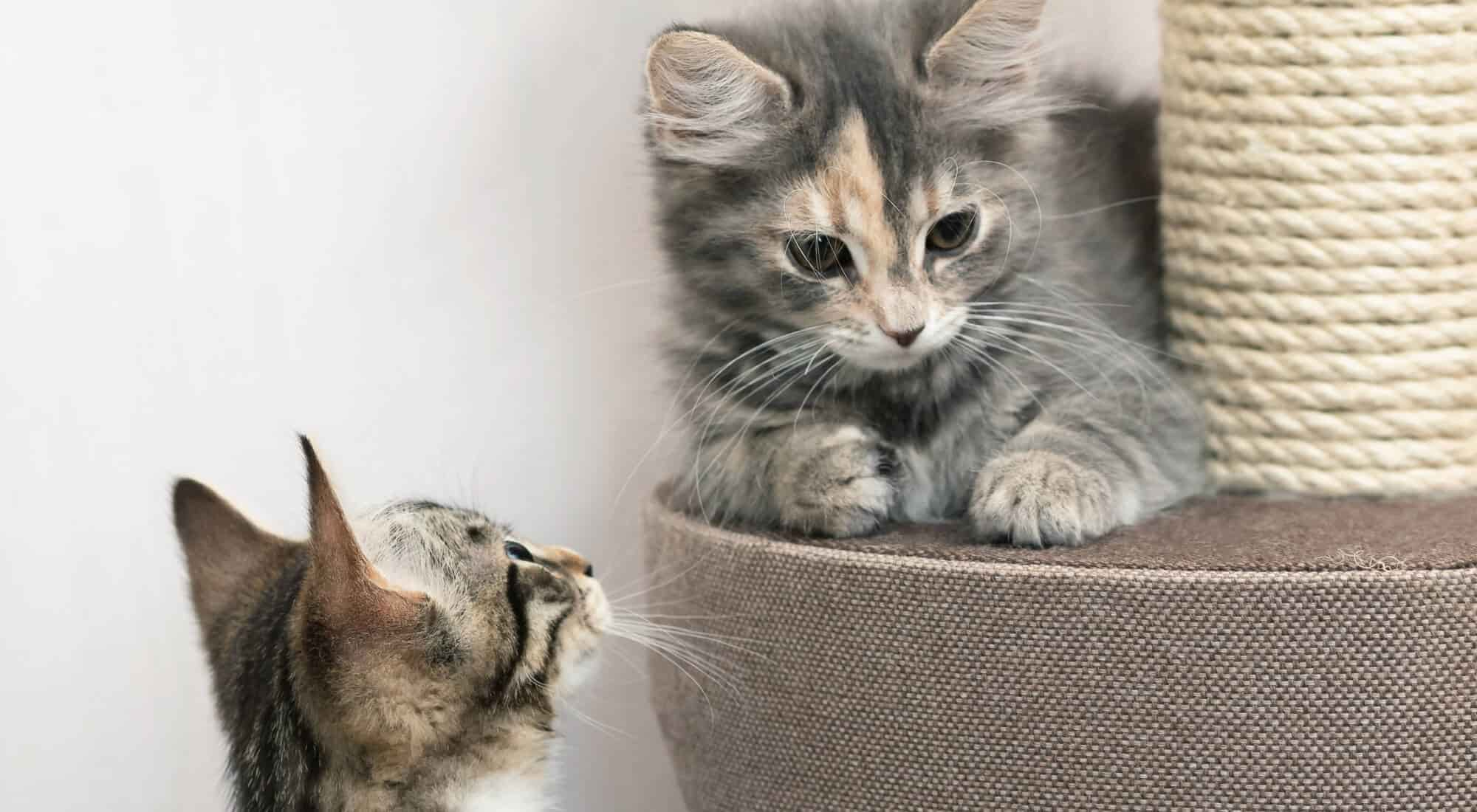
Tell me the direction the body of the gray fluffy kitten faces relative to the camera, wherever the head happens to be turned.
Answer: toward the camera

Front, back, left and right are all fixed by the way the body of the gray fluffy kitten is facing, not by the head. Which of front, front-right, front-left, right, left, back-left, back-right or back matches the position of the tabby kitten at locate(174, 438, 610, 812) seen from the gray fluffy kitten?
front-right
